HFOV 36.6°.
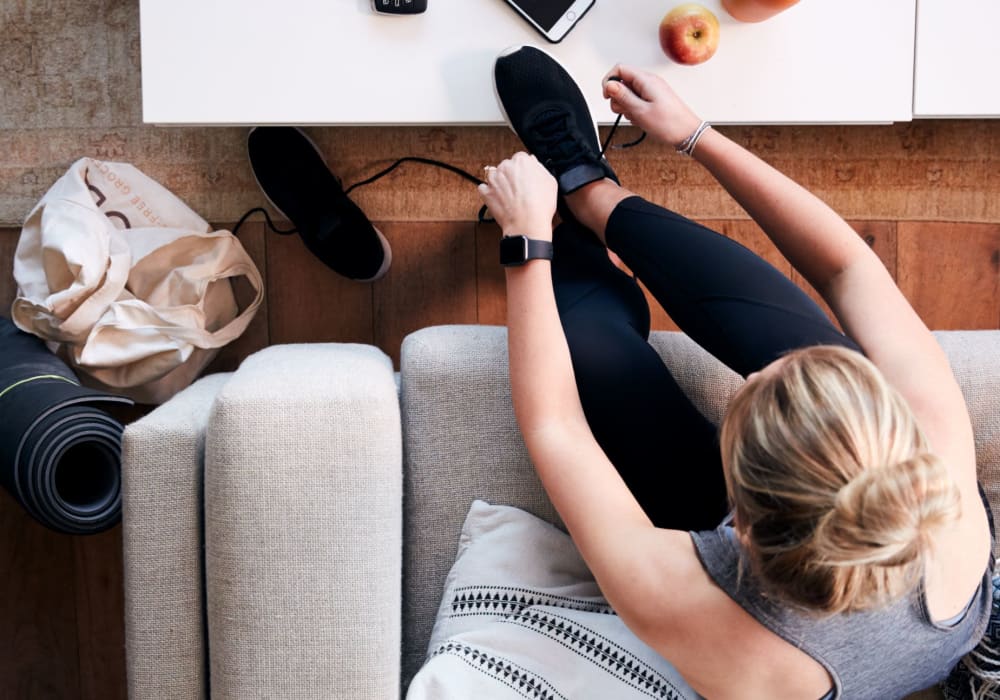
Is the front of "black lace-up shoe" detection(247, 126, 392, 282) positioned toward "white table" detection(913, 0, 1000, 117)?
no

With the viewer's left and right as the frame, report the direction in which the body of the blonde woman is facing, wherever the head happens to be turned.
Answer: facing away from the viewer and to the left of the viewer

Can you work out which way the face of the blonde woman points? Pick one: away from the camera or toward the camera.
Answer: away from the camera
